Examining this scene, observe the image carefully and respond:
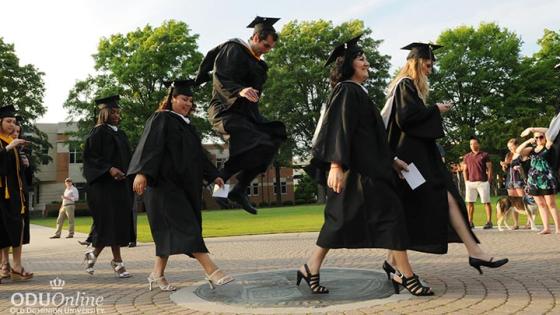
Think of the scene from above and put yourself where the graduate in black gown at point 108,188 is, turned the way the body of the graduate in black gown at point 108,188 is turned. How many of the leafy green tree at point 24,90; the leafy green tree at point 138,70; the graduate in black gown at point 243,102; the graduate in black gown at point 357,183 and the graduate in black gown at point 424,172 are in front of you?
3

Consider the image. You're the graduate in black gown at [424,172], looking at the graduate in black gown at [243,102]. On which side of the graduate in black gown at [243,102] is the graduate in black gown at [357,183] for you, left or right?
left

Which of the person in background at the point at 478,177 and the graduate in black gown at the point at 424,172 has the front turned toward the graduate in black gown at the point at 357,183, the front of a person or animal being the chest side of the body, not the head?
the person in background

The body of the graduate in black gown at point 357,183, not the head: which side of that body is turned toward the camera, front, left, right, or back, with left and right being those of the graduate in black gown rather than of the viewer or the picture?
right

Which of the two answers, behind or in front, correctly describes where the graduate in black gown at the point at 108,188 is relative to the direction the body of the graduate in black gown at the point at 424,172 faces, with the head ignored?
behind

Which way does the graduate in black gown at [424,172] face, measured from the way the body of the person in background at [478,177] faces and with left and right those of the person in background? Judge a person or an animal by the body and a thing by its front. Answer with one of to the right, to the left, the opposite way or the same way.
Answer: to the left

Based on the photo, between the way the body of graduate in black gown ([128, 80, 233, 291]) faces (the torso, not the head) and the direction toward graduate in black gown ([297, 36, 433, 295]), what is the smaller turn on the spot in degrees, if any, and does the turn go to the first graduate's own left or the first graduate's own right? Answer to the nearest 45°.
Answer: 0° — they already face them

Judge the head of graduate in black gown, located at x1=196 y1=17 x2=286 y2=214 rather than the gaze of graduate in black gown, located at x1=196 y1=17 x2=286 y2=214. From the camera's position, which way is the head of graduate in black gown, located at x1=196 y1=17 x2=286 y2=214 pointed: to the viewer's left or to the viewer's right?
to the viewer's right

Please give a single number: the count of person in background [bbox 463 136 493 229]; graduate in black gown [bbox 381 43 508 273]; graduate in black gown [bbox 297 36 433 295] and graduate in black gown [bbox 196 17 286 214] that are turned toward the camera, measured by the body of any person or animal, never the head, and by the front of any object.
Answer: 1

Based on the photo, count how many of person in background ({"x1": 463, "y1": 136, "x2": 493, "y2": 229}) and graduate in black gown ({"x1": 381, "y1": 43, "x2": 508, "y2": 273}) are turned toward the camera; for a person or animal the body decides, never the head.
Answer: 1

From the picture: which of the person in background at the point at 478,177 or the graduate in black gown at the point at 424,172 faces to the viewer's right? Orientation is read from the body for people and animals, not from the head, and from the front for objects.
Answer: the graduate in black gown

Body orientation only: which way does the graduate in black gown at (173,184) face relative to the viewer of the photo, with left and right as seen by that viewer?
facing the viewer and to the right of the viewer

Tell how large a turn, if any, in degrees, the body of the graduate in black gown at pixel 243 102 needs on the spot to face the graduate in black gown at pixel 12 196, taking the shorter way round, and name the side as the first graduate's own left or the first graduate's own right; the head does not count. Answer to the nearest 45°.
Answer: approximately 135° to the first graduate's own left
